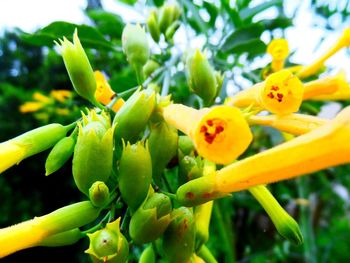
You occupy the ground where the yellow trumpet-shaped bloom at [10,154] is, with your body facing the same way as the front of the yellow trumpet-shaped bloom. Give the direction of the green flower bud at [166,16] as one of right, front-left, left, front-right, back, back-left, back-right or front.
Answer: back-right

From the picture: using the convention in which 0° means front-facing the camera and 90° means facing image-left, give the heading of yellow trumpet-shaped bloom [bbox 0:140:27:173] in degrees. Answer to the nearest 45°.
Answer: approximately 90°

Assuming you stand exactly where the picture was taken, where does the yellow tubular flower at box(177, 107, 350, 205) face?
facing to the right of the viewer

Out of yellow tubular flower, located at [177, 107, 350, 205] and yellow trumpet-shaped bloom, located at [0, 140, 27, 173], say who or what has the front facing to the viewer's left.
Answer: the yellow trumpet-shaped bloom

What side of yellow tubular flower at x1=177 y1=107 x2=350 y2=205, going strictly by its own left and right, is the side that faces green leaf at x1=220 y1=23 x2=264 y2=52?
left

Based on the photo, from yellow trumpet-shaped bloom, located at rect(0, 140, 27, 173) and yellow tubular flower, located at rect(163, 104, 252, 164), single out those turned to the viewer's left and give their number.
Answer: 1

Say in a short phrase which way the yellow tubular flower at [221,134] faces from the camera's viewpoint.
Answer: facing the viewer and to the right of the viewer
